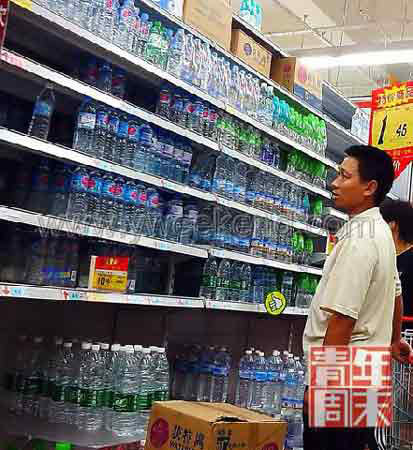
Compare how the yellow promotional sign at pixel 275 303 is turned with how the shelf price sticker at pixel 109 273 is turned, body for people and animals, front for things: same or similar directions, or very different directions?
same or similar directions

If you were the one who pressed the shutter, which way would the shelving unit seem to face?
facing the viewer and to the right of the viewer

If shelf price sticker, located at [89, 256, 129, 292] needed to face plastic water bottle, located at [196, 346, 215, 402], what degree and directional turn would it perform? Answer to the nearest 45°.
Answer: approximately 135° to its left

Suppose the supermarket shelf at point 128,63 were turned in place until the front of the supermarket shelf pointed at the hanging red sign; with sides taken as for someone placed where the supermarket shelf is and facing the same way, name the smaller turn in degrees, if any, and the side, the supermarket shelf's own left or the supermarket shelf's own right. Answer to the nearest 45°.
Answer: approximately 90° to the supermarket shelf's own left

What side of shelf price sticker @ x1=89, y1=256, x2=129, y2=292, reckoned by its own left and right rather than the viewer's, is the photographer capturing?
front

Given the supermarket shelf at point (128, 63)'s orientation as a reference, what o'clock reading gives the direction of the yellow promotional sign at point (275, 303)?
The yellow promotional sign is roughly at 9 o'clock from the supermarket shelf.

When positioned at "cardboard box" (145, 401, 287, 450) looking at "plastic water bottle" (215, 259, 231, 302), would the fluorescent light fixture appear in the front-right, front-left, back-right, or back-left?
front-right
